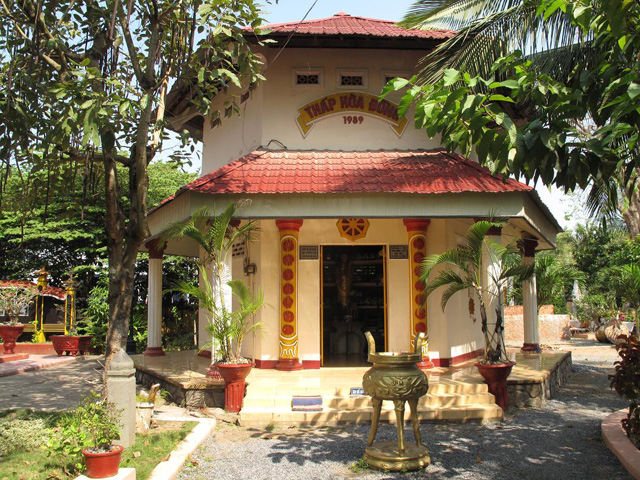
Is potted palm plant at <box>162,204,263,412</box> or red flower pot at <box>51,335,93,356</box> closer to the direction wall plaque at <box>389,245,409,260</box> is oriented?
the potted palm plant

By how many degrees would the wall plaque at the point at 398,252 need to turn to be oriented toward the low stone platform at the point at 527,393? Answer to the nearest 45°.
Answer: approximately 45° to its left

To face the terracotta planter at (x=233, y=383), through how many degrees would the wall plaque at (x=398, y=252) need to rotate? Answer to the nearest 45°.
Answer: approximately 45° to its right

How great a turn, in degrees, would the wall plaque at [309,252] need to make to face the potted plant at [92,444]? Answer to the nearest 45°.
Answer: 0° — it already faces it

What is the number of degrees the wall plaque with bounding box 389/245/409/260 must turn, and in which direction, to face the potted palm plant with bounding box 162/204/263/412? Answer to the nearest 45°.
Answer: approximately 45° to its right

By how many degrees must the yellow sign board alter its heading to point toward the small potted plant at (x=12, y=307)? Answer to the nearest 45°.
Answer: approximately 135° to its right
